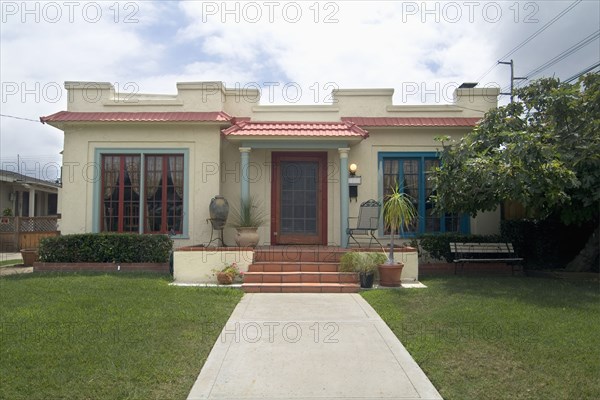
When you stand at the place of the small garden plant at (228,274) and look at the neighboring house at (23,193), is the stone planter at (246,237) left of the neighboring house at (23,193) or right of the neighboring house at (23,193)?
right

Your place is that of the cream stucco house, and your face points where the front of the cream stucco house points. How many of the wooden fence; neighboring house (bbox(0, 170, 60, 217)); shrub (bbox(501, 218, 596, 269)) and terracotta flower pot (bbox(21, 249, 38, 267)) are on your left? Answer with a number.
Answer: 1

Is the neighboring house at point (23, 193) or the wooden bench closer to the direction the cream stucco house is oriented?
the wooden bench

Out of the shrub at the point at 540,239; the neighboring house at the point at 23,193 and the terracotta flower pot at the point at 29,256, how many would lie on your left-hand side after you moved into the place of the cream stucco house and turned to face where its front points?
1

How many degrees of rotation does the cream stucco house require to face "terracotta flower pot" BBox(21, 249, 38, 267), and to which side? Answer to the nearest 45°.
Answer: approximately 90° to its right

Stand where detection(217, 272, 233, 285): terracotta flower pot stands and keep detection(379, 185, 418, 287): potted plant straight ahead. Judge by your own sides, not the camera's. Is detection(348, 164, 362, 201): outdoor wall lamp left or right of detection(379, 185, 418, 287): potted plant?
left

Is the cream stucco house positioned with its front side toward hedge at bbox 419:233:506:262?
no

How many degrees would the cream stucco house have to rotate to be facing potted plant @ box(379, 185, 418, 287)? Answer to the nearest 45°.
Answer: approximately 45° to its left

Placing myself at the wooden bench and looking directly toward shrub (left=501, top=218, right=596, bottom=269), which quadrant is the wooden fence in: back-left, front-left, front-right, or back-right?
back-left

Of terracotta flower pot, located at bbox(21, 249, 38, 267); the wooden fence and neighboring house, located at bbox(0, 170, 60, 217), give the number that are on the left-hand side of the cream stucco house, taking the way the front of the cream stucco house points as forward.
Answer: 0

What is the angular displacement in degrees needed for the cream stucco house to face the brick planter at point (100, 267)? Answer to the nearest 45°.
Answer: approximately 90° to its right

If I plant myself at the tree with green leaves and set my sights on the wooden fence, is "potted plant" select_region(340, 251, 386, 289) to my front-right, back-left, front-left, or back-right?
front-left

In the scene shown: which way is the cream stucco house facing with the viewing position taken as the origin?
facing the viewer

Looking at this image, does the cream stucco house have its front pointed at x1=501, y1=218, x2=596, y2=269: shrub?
no
